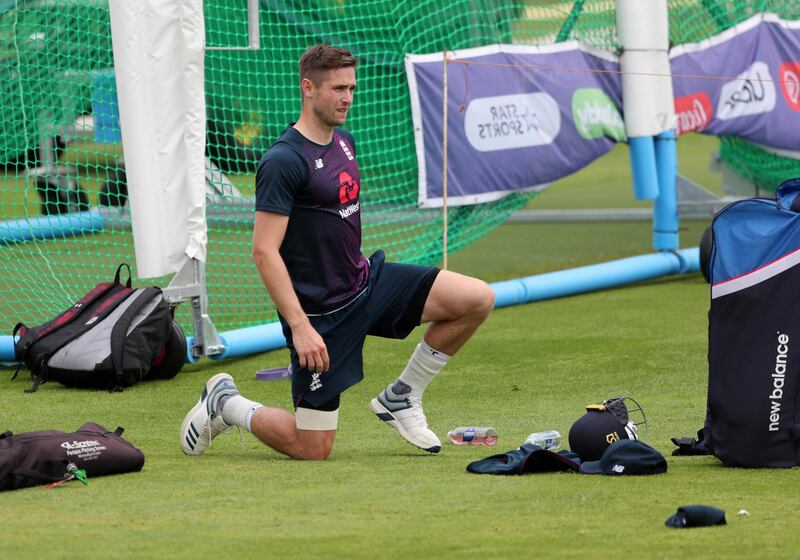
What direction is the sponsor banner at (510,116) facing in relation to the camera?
away from the camera

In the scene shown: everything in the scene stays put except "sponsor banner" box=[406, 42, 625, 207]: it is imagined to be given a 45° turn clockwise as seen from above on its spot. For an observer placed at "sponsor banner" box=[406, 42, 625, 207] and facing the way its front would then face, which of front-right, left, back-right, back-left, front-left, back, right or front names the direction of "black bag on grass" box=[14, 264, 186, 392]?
back

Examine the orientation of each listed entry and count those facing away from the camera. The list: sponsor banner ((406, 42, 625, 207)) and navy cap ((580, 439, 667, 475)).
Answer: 1

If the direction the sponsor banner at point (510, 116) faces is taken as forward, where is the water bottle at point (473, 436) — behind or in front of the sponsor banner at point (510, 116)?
behind

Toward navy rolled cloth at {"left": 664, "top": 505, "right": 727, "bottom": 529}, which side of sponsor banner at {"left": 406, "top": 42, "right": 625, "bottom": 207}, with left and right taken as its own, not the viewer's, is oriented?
back

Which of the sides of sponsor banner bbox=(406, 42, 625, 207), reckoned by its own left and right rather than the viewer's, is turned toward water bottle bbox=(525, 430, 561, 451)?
back

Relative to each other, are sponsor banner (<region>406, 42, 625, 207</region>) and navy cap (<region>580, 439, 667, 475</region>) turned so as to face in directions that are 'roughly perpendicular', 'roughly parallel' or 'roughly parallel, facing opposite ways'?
roughly perpendicular
